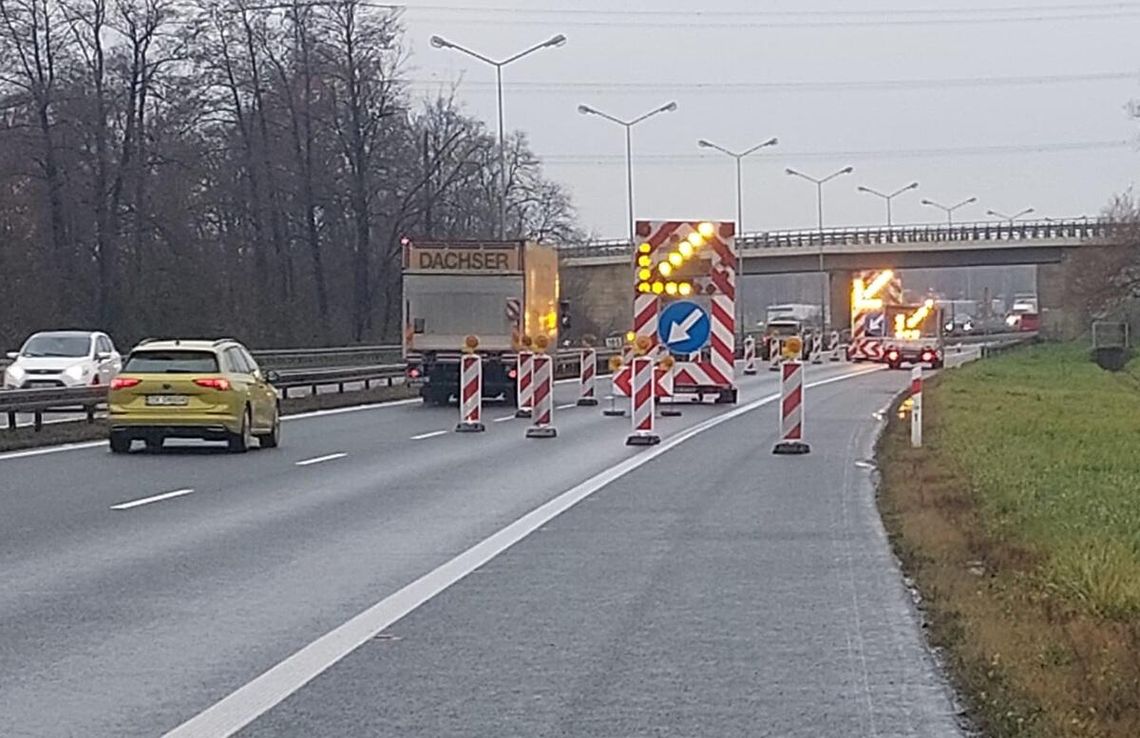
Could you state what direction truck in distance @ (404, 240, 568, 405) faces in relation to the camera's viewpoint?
facing away from the viewer

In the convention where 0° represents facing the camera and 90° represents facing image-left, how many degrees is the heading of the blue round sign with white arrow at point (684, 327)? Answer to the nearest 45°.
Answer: approximately 0°

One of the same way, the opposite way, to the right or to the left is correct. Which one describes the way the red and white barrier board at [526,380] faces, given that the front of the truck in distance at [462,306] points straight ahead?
the opposite way

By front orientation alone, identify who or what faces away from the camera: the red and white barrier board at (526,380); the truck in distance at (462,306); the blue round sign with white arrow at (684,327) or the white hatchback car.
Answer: the truck in distance

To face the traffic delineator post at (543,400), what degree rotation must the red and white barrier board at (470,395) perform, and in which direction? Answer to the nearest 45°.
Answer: approximately 45° to its left
